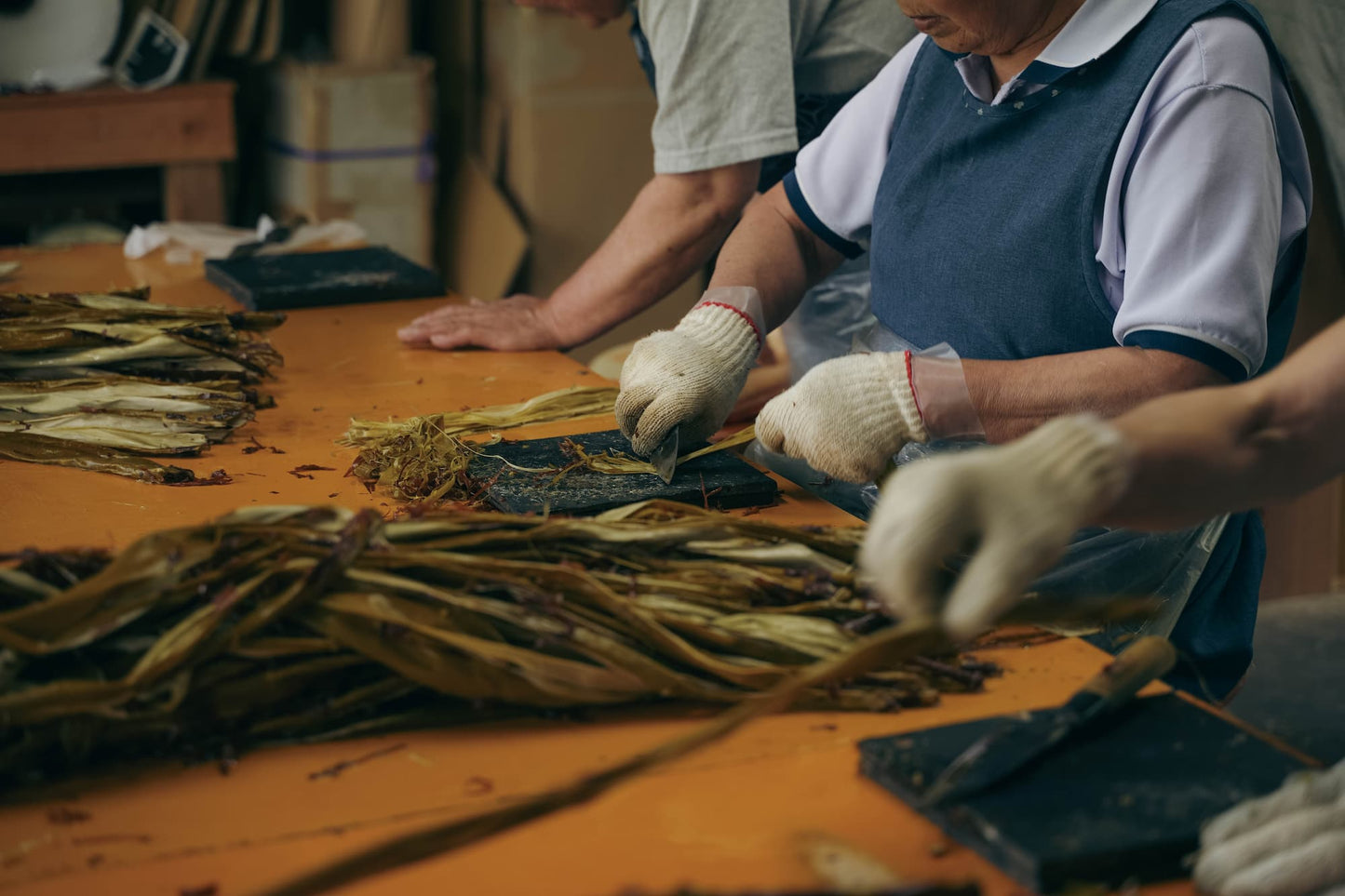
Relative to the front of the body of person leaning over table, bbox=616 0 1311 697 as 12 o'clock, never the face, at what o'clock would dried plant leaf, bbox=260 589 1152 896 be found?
The dried plant leaf is roughly at 11 o'clock from the person leaning over table.

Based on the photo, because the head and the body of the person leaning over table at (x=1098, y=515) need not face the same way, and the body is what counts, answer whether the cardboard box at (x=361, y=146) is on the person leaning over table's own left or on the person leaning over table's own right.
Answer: on the person leaning over table's own right

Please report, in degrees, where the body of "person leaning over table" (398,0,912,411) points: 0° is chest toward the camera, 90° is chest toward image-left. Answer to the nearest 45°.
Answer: approximately 90°

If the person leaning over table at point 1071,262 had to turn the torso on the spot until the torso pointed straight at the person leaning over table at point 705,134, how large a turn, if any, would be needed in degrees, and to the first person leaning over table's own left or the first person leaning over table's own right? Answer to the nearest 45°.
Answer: approximately 90° to the first person leaning over table's own right

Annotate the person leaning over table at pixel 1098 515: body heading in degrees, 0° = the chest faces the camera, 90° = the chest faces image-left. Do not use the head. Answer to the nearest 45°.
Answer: approximately 90°

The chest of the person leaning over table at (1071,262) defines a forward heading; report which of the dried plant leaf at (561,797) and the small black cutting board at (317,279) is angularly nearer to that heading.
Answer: the dried plant leaf
